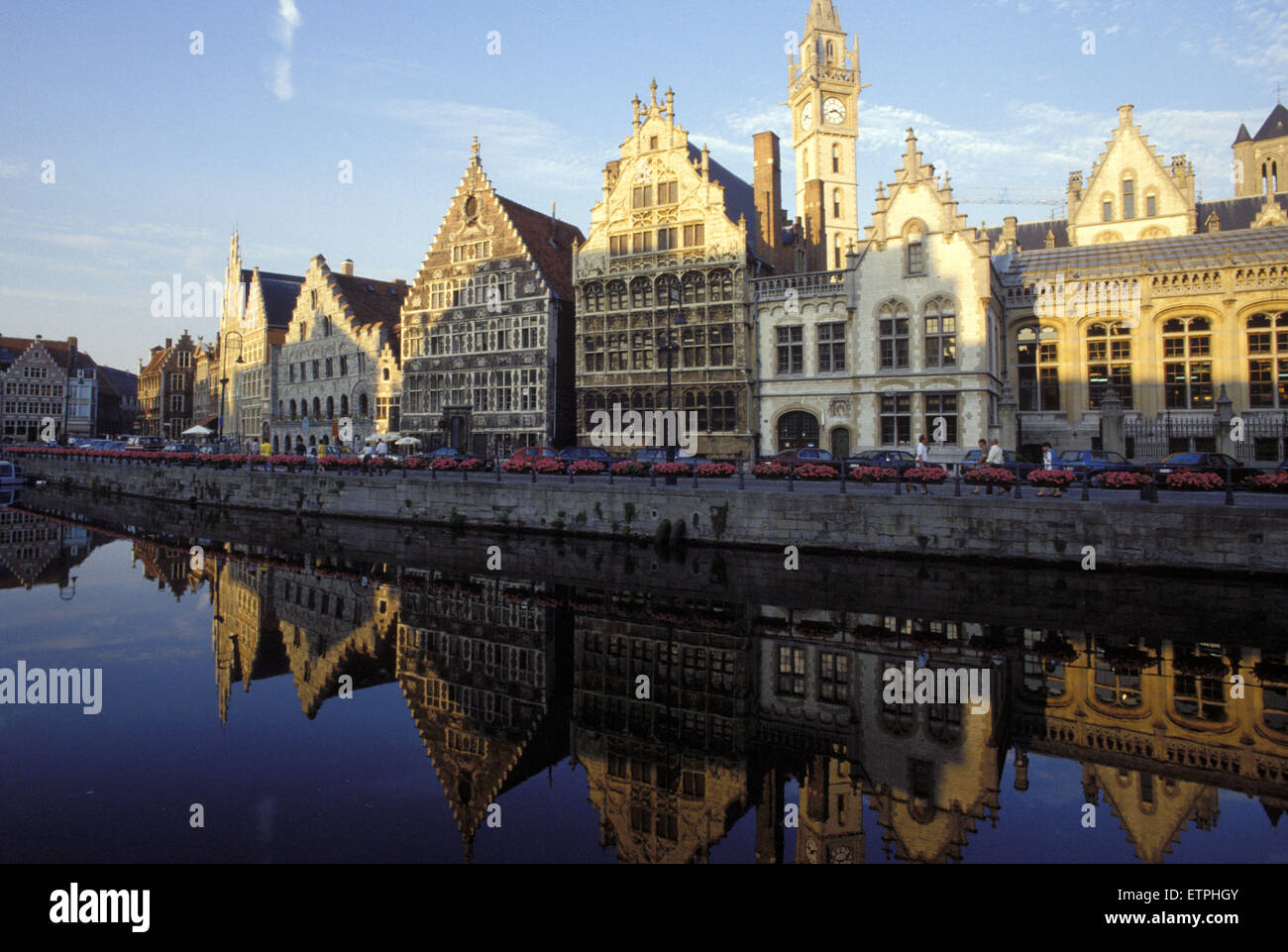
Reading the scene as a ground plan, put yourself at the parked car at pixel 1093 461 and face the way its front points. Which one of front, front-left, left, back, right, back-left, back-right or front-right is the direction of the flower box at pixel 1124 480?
right

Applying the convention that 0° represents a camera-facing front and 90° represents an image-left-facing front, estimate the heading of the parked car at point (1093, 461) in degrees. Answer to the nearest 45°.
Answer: approximately 270°

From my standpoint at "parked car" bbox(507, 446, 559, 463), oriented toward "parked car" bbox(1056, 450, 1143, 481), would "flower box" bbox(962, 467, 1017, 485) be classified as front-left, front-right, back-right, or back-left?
front-right

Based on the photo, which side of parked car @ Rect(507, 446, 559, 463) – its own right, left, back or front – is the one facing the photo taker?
left
